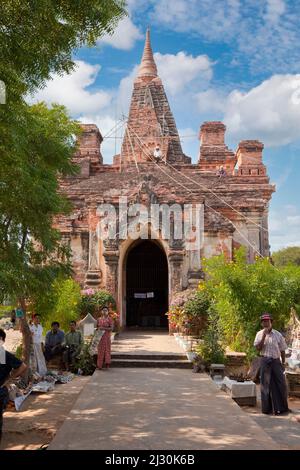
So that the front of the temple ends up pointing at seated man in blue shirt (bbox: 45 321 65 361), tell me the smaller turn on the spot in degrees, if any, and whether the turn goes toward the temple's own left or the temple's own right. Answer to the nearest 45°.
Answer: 0° — it already faces them

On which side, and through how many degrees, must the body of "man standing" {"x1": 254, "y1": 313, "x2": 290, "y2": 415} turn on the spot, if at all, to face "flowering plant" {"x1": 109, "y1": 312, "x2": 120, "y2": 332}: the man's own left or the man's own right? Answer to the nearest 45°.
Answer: approximately 135° to the man's own right

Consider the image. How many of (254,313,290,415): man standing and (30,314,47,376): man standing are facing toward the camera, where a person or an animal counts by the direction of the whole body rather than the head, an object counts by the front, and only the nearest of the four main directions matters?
2

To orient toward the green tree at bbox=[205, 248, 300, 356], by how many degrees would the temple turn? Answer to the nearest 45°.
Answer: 0° — it already faces it

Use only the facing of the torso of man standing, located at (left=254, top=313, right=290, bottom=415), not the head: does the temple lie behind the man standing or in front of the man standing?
behind

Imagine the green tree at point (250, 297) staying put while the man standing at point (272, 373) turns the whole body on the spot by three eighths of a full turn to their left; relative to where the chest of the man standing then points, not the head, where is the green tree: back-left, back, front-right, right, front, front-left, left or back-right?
front-left

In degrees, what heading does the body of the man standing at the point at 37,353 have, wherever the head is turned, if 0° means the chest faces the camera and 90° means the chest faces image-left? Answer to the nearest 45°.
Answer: approximately 0°

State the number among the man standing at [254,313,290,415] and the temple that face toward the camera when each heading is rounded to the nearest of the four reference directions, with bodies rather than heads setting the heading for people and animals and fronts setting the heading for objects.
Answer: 2

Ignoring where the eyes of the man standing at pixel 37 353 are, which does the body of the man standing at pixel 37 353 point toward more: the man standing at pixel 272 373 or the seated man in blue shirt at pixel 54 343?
the man standing
